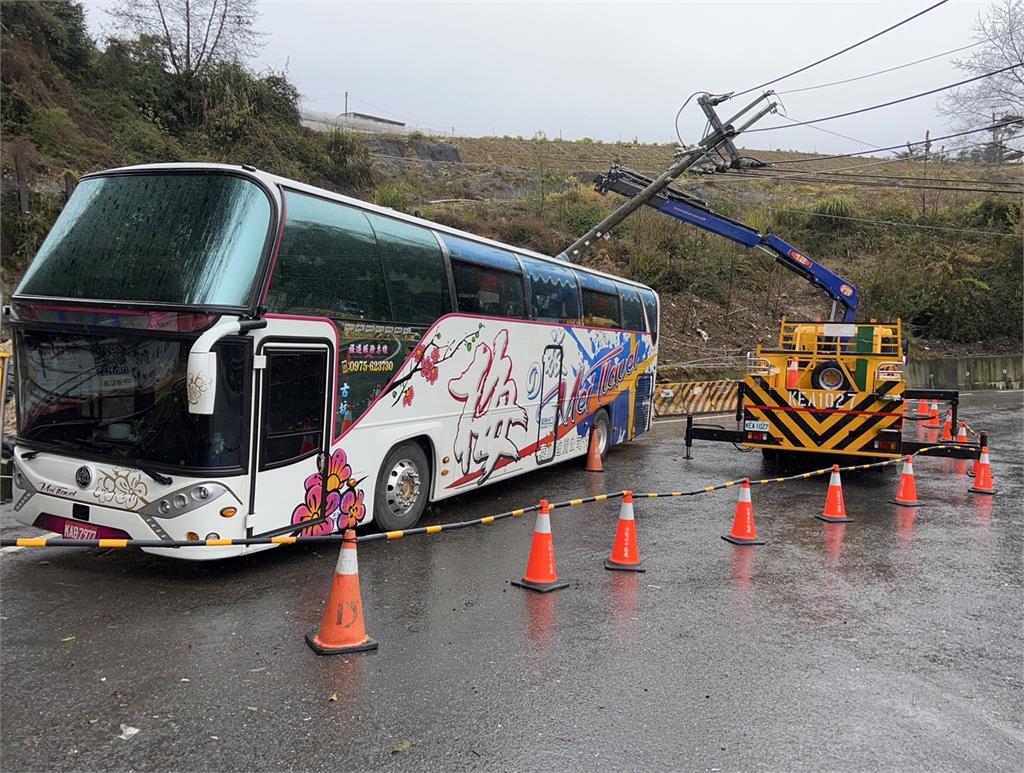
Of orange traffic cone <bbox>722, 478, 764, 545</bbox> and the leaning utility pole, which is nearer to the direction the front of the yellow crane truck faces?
the leaning utility pole

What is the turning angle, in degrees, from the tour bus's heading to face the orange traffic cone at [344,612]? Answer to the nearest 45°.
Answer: approximately 90° to its left

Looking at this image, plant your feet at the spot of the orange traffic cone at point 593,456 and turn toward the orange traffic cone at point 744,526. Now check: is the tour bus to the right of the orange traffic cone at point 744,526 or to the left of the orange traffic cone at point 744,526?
right

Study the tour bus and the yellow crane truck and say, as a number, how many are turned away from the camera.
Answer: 1

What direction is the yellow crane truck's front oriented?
away from the camera

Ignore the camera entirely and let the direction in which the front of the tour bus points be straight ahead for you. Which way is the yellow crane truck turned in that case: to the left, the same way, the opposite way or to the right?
the opposite way

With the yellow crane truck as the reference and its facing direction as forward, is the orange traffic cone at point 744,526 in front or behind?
behind

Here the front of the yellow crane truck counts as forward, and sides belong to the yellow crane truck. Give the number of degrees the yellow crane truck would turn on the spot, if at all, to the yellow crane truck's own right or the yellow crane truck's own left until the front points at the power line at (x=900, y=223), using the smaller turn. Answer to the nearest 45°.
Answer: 0° — it already faces it

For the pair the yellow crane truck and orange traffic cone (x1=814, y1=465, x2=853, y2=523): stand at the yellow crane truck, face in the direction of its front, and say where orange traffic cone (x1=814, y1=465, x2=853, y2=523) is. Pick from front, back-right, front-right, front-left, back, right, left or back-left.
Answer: back

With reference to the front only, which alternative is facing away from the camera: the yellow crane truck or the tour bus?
the yellow crane truck

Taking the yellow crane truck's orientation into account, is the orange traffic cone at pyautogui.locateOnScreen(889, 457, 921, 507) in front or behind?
behind

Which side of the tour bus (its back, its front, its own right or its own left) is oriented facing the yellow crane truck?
back

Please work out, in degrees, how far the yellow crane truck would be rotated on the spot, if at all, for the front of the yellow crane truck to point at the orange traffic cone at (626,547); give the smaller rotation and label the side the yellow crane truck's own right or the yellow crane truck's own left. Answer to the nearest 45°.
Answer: approximately 180°

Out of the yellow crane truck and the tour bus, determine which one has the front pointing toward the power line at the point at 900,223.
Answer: the yellow crane truck

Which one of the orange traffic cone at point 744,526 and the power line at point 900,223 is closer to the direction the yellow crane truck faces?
the power line

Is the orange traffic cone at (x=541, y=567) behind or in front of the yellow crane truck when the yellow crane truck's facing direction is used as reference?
behind

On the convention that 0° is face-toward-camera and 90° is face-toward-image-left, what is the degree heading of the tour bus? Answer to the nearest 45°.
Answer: approximately 45°
